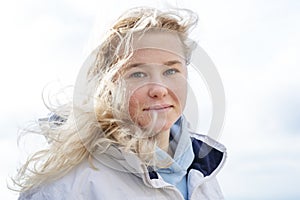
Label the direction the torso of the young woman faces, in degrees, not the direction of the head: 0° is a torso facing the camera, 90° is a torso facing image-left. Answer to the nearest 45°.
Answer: approximately 315°
